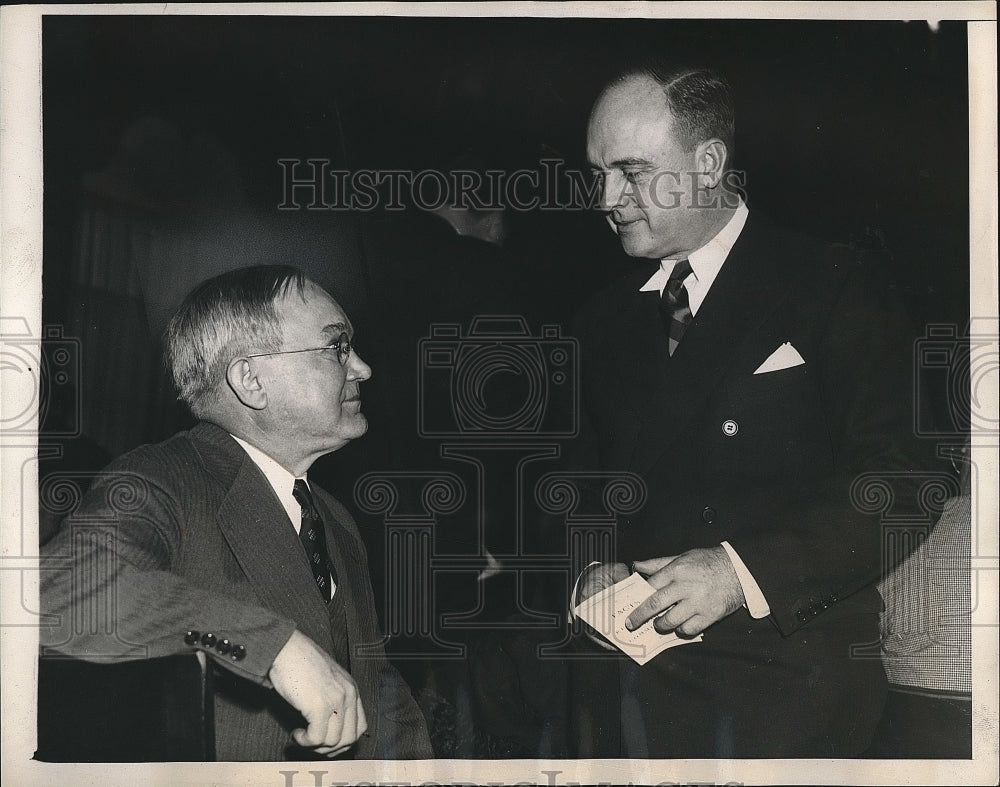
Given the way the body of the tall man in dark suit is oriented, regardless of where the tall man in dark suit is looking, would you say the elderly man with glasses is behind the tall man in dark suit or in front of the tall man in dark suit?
in front

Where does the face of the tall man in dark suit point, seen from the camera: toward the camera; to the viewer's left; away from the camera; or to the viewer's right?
to the viewer's left

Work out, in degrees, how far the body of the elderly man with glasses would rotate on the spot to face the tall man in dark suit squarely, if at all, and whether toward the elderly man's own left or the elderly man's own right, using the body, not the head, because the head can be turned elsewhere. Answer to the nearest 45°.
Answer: approximately 45° to the elderly man's own left

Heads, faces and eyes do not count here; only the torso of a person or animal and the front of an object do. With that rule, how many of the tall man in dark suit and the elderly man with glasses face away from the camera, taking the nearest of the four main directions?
0

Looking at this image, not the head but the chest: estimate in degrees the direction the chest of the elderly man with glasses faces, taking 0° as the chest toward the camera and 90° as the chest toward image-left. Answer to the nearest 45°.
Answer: approximately 315°

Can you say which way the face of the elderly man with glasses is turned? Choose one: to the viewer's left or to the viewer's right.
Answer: to the viewer's right

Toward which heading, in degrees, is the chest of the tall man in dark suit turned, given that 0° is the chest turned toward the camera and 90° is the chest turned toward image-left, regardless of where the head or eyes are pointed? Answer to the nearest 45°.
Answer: approximately 45°
